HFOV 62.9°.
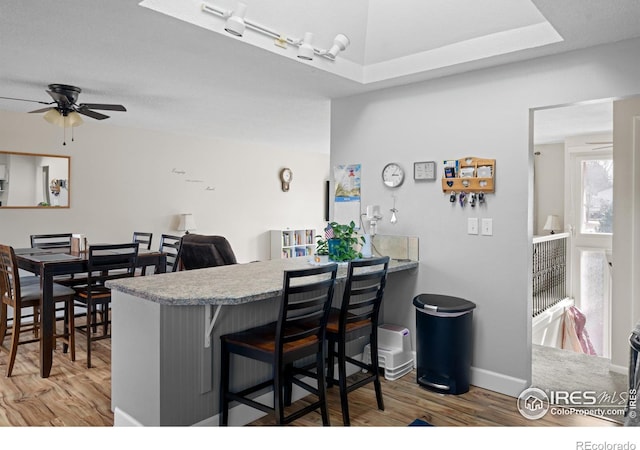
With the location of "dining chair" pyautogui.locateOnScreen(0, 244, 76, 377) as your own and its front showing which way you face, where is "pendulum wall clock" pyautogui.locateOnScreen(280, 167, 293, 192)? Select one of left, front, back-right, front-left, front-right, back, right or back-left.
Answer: front

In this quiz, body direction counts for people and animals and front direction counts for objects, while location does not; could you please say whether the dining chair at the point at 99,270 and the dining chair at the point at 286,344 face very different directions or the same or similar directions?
same or similar directions

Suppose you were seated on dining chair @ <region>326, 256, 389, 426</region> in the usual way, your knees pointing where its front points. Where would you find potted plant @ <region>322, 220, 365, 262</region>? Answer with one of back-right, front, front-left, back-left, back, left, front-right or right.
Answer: front-right

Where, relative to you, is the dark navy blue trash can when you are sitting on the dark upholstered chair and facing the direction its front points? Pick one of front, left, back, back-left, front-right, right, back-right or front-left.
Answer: right

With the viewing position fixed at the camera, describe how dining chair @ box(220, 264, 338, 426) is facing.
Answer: facing away from the viewer and to the left of the viewer

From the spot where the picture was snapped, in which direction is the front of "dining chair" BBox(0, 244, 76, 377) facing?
facing away from the viewer and to the right of the viewer

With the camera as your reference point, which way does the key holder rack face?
facing the viewer

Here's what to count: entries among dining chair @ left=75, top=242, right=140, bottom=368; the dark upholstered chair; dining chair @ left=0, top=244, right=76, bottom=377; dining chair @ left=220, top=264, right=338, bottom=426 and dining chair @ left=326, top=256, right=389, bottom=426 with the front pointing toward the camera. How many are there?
0

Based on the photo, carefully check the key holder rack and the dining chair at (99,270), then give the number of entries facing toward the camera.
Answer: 1

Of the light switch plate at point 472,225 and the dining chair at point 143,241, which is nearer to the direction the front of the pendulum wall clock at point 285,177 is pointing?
the light switch plate

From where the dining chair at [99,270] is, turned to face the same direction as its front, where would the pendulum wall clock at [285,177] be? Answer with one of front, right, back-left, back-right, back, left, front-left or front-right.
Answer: right

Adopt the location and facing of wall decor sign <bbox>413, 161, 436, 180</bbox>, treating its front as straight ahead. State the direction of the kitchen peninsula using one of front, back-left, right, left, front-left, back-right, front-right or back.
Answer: front

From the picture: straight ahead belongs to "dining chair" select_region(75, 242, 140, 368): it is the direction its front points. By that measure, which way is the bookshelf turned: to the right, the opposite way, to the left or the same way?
the opposite way

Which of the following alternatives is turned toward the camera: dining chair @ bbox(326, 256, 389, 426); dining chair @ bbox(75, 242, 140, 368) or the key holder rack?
the key holder rack

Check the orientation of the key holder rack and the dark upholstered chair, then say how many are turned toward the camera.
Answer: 1

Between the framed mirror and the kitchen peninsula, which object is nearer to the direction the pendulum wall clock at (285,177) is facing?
the kitchen peninsula

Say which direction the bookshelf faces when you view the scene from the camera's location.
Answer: facing the viewer and to the right of the viewer
